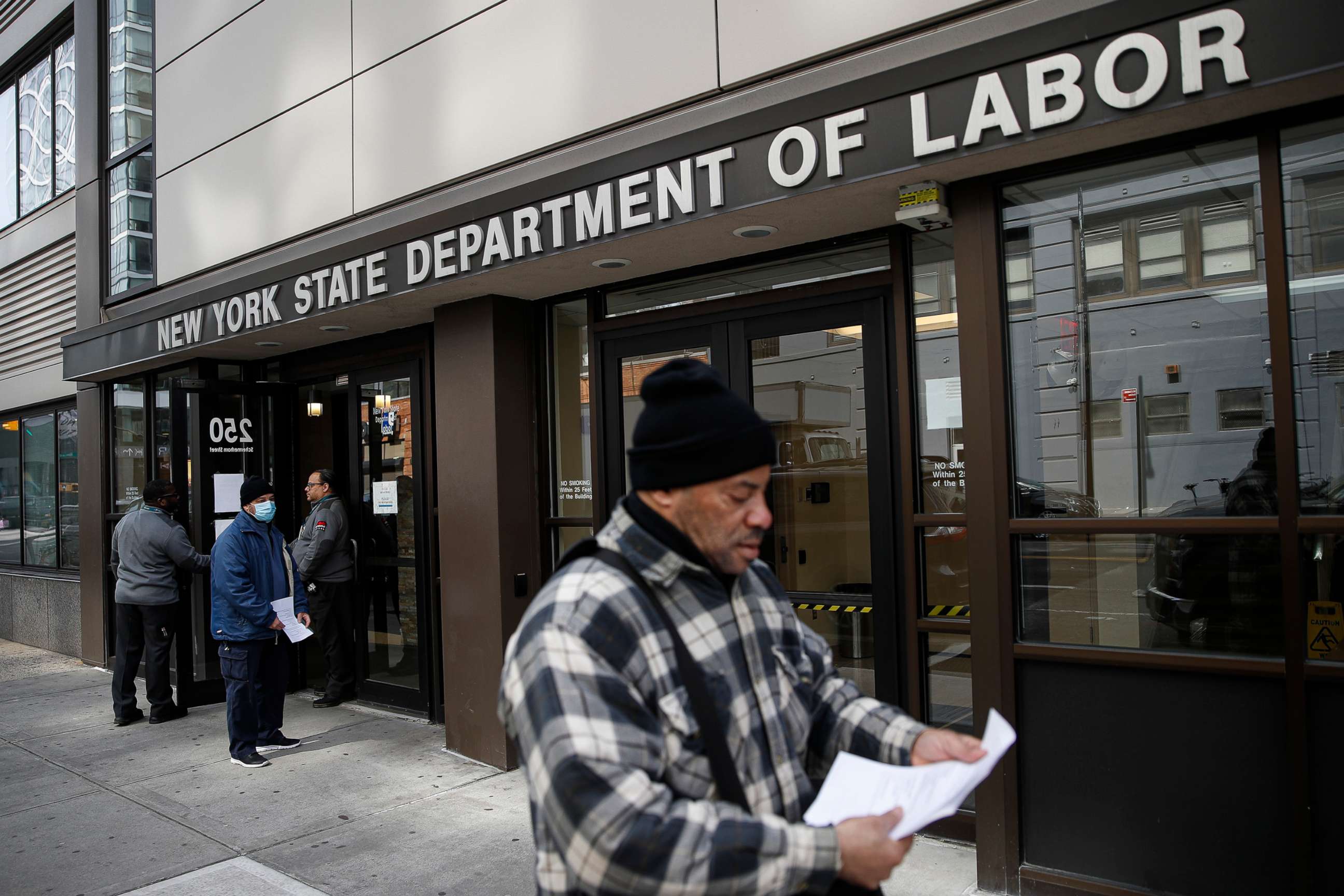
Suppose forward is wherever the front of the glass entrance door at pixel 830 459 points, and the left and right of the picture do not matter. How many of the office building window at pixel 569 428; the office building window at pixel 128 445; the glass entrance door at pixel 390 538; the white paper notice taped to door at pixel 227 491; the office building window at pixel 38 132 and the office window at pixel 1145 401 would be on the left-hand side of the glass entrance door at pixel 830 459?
1

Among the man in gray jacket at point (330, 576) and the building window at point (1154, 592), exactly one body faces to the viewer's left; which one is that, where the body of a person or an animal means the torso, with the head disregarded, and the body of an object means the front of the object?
the man in gray jacket

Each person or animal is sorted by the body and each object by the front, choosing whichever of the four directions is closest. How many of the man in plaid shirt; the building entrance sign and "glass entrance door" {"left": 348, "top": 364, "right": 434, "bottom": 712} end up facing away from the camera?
0

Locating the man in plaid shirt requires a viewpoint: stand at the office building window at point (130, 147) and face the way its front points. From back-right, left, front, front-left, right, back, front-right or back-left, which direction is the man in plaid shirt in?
front-left

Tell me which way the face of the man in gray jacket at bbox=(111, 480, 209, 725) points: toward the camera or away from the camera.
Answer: away from the camera

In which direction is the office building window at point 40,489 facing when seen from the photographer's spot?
facing the viewer and to the left of the viewer

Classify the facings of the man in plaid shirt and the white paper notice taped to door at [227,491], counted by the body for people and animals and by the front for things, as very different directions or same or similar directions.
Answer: same or similar directions

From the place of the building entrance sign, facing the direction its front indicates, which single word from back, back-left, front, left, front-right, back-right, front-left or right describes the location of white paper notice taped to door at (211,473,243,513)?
right

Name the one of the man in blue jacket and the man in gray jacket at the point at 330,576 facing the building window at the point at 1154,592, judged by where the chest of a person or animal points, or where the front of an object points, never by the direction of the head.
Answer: the man in blue jacket

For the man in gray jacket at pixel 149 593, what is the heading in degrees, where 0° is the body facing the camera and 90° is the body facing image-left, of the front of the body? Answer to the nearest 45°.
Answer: approximately 225°

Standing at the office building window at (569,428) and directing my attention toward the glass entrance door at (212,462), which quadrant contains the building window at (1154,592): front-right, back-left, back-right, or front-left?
back-left

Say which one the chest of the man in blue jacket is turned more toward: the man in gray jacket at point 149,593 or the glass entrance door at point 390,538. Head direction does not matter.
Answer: the glass entrance door

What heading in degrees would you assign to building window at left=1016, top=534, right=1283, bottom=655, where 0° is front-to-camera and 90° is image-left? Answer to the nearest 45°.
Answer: approximately 0°

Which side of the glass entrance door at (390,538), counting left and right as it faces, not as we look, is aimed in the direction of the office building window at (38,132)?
right

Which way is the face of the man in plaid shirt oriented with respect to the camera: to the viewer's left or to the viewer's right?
to the viewer's right

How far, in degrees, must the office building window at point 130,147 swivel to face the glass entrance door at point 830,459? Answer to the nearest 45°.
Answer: approximately 90° to its left
